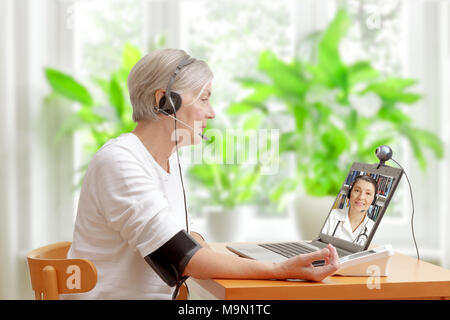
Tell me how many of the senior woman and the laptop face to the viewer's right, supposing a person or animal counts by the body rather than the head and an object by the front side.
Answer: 1

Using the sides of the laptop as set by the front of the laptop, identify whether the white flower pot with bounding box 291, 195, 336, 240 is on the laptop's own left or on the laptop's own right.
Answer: on the laptop's own right

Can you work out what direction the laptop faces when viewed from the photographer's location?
facing the viewer and to the left of the viewer

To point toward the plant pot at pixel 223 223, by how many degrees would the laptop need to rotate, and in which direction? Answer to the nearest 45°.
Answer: approximately 135° to its right

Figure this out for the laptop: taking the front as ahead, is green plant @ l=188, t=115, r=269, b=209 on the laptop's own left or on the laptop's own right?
on the laptop's own right

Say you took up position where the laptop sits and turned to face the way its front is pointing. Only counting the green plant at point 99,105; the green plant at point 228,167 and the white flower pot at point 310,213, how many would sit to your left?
0

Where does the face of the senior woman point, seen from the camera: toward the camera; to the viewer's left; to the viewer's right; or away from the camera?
to the viewer's right

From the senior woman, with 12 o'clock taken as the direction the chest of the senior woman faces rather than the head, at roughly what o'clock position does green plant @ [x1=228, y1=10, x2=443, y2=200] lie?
The green plant is roughly at 10 o'clock from the senior woman.

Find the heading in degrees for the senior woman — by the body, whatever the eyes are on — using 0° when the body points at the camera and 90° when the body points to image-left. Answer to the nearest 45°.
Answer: approximately 270°

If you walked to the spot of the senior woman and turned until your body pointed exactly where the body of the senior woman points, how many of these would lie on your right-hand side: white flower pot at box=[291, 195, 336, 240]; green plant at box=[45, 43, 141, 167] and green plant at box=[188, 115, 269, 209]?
0

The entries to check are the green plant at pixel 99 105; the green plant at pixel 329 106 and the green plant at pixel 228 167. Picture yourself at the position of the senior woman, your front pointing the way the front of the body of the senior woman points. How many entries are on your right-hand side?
0

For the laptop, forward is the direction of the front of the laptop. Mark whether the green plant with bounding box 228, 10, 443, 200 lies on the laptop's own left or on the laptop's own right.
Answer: on the laptop's own right

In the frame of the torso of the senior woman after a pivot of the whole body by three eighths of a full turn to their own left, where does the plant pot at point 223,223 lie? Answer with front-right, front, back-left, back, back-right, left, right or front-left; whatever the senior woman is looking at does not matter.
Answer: front-right

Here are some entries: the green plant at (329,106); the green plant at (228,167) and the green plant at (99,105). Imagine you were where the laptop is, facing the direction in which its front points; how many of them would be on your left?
0
